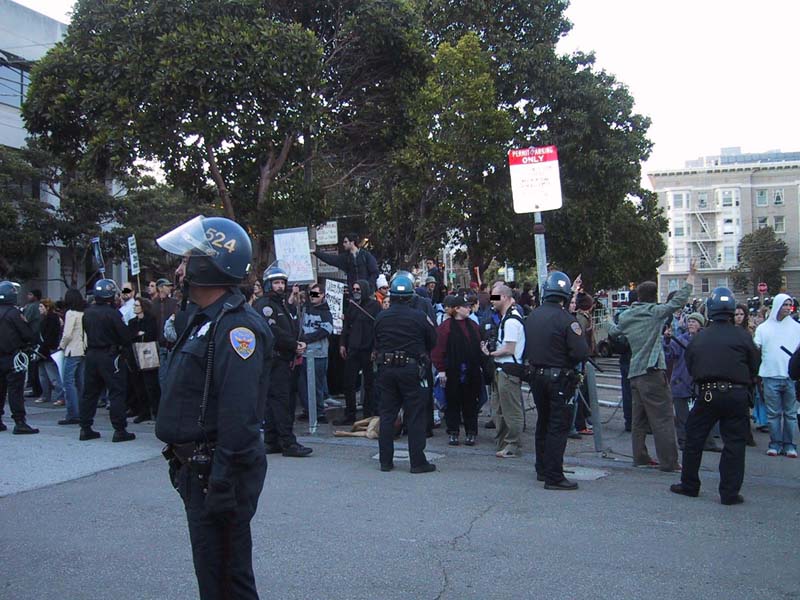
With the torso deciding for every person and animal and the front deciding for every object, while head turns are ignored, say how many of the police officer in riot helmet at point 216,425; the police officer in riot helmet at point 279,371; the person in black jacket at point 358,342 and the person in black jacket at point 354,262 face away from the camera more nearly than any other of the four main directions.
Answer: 0

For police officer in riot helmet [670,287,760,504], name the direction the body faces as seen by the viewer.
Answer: away from the camera

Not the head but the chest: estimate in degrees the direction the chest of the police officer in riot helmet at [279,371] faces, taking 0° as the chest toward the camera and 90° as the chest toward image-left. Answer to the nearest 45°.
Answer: approximately 315°

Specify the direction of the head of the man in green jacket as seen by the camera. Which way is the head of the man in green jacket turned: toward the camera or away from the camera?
away from the camera

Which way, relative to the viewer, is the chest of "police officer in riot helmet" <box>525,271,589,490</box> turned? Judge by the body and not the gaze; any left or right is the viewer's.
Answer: facing away from the viewer and to the right of the viewer

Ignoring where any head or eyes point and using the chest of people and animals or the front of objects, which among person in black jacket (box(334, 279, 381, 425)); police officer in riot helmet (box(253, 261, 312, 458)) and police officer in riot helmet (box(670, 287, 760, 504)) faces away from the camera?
police officer in riot helmet (box(670, 287, 760, 504))

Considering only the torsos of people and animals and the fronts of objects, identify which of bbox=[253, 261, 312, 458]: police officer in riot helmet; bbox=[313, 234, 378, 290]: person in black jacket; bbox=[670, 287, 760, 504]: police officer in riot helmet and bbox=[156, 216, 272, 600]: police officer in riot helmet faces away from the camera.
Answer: bbox=[670, 287, 760, 504]: police officer in riot helmet

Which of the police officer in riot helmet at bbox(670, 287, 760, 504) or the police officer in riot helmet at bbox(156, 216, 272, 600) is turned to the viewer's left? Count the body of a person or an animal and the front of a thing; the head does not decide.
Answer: the police officer in riot helmet at bbox(156, 216, 272, 600)

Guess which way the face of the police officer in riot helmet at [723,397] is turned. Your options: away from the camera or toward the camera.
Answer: away from the camera

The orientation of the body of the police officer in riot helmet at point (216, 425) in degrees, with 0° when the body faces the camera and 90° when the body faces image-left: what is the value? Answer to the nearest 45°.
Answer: approximately 90°

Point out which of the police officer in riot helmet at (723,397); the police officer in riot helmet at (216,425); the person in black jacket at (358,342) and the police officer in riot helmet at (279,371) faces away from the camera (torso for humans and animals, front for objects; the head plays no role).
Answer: the police officer in riot helmet at (723,397)

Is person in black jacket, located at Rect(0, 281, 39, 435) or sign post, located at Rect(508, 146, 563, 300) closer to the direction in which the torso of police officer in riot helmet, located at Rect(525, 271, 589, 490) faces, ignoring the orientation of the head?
the sign post

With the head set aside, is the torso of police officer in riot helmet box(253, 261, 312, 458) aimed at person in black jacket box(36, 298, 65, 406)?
no

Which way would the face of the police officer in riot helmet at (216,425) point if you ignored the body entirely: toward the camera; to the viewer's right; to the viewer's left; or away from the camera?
to the viewer's left

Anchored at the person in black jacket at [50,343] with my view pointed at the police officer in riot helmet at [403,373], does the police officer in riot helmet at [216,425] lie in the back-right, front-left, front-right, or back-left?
front-right

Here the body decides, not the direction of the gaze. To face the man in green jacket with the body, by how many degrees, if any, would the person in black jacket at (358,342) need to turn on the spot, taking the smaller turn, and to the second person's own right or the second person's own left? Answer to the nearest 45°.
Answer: approximately 90° to the second person's own left

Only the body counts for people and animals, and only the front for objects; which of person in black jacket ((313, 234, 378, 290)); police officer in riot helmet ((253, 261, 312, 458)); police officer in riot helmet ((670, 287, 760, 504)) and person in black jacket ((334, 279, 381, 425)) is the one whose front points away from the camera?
police officer in riot helmet ((670, 287, 760, 504))
